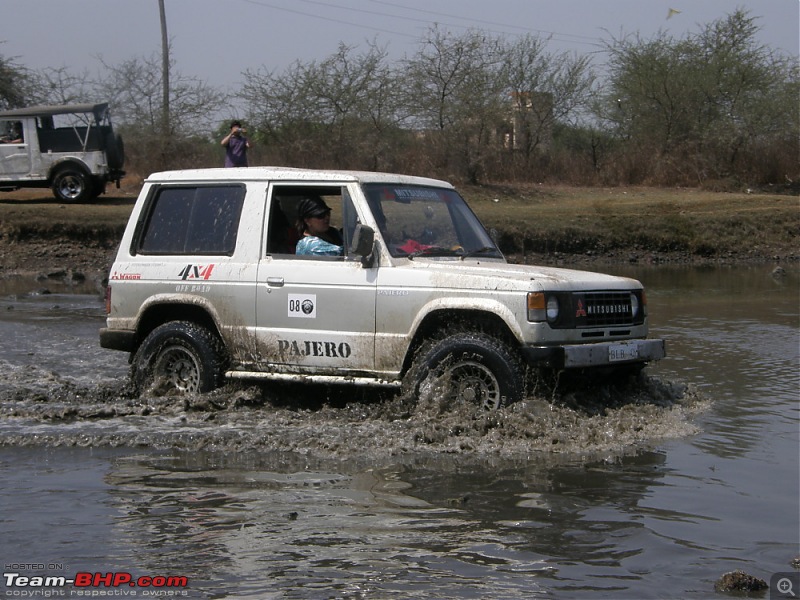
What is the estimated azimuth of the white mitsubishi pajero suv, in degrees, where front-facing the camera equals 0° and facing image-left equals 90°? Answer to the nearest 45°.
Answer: approximately 315°

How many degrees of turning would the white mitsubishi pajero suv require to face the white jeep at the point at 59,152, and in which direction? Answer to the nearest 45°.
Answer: approximately 180°

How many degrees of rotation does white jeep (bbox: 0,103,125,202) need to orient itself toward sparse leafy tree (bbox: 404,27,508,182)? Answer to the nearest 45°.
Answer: approximately 180°

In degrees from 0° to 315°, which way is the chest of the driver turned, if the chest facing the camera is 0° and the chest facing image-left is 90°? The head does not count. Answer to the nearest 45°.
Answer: approximately 315°

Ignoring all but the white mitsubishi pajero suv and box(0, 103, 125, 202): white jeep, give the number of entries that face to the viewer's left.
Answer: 1

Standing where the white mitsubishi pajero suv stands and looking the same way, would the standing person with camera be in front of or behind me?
behind

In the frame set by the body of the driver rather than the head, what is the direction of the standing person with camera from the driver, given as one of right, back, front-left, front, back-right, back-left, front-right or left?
back-left

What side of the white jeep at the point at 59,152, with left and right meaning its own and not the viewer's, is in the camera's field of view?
left
